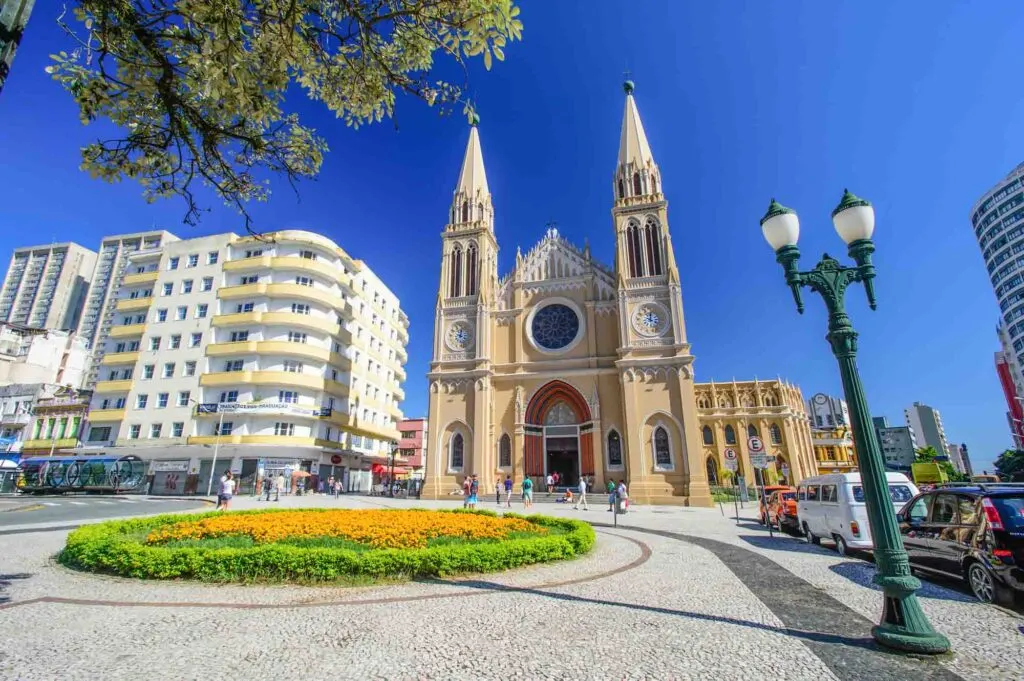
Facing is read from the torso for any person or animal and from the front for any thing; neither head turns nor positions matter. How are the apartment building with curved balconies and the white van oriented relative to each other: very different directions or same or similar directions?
very different directions

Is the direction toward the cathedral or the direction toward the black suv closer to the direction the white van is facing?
the cathedral

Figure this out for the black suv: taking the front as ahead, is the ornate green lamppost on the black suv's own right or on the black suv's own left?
on the black suv's own left

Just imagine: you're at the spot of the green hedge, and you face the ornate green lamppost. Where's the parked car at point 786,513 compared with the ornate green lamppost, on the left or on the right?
left

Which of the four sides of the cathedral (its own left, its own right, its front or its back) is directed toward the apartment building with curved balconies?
right

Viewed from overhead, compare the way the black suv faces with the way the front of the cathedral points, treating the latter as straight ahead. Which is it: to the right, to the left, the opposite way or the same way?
the opposite way

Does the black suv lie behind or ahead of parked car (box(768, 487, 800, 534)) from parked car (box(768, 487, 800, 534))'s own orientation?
behind

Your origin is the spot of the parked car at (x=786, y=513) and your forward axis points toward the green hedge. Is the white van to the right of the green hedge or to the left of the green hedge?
left
